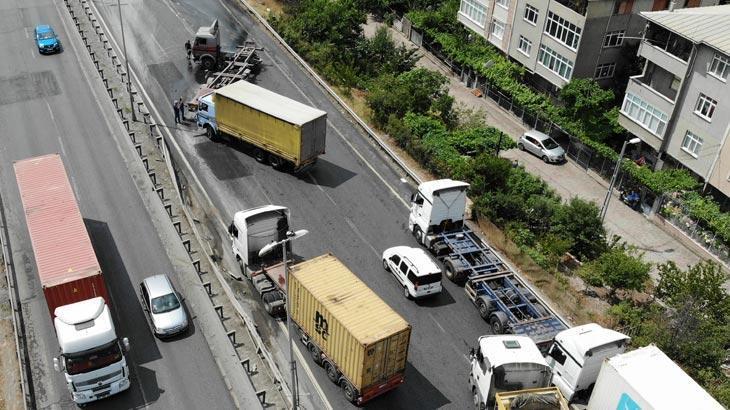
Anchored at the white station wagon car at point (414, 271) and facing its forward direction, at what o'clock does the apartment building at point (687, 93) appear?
The apartment building is roughly at 3 o'clock from the white station wagon car.

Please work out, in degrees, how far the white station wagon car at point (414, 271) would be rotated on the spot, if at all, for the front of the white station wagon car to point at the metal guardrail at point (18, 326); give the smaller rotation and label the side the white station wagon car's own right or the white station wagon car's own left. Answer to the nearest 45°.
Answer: approximately 45° to the white station wagon car's own left

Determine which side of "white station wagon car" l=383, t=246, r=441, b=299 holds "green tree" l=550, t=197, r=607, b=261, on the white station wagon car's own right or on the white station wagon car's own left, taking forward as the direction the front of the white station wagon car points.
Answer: on the white station wagon car's own right

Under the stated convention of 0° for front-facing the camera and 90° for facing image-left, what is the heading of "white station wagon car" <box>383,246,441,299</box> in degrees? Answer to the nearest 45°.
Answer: approximately 135°

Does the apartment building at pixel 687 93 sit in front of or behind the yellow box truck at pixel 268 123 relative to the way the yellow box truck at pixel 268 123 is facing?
behind

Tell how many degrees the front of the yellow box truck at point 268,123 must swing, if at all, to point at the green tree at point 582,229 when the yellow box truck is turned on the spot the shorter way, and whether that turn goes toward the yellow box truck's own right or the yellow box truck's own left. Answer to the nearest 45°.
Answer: approximately 180°

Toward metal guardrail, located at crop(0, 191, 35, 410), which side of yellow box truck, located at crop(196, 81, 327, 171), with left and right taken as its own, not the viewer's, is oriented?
left

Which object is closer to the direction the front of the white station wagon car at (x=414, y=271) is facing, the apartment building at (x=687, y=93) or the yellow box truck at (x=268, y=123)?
the yellow box truck

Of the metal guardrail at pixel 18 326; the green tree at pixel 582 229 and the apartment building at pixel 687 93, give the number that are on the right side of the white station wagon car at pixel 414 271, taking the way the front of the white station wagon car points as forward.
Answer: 2

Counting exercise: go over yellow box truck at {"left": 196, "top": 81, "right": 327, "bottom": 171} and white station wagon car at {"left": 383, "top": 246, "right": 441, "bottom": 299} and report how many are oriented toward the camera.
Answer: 0

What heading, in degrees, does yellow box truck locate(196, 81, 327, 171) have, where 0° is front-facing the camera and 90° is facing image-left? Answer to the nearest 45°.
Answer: approximately 135°
